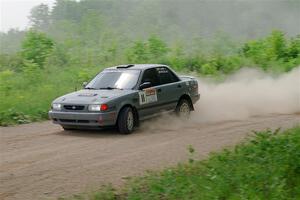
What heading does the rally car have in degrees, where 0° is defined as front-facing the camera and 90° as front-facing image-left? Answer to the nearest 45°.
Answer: approximately 45°
